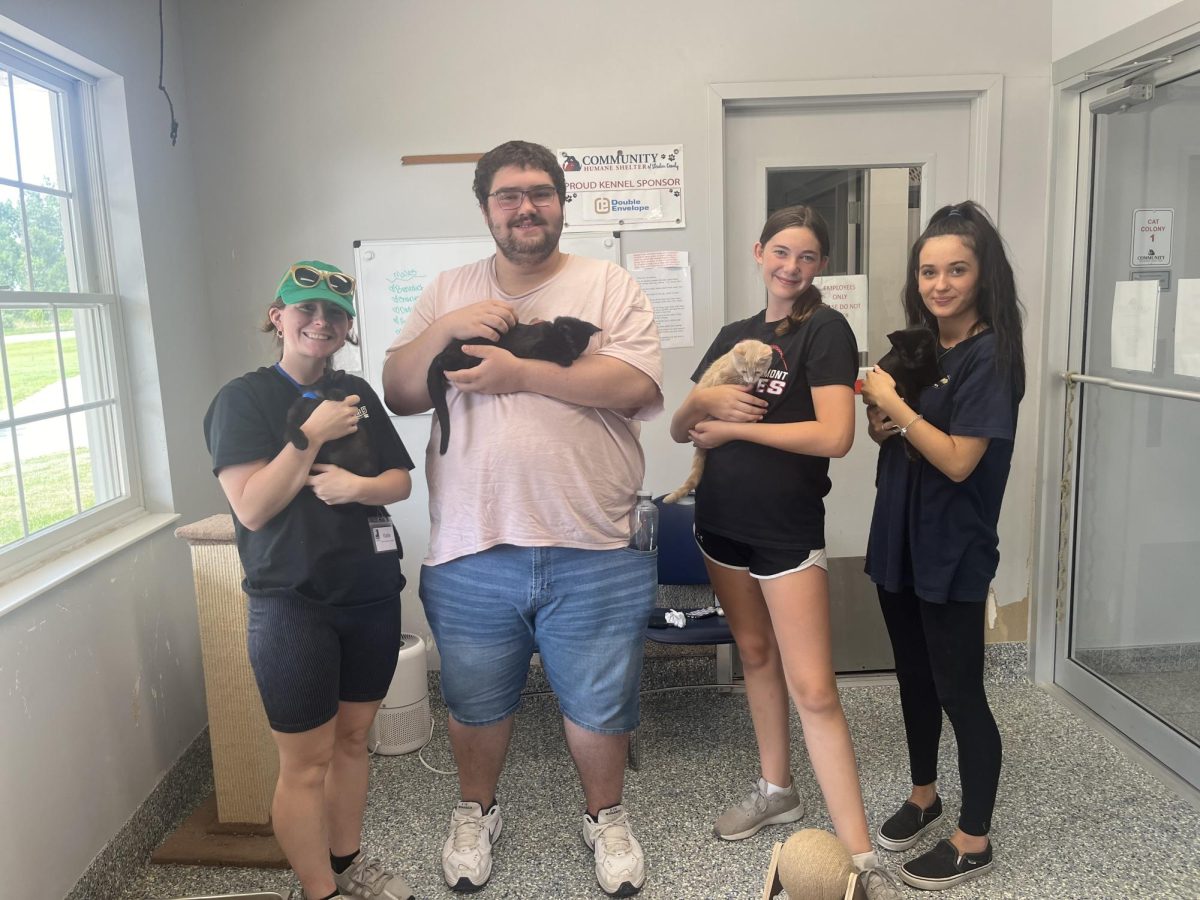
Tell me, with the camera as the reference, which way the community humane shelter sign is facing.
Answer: facing the viewer

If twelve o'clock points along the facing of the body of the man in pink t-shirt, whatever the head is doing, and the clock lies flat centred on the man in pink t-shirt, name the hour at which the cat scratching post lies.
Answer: The cat scratching post is roughly at 4 o'clock from the man in pink t-shirt.

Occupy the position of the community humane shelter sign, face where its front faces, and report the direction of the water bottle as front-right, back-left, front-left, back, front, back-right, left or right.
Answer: front

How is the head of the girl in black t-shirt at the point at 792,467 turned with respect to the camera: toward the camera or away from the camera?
toward the camera

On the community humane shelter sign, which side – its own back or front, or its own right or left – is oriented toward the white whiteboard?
right

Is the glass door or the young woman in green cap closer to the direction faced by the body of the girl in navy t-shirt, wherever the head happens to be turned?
the young woman in green cap

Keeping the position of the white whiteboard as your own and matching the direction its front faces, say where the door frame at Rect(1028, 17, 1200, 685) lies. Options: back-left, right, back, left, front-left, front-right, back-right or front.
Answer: left

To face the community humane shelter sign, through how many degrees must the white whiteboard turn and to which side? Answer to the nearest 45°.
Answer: approximately 90° to its left

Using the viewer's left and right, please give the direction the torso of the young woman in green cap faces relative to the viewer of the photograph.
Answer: facing the viewer and to the right of the viewer

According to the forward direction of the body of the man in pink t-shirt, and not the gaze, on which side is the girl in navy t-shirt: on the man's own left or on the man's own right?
on the man's own left

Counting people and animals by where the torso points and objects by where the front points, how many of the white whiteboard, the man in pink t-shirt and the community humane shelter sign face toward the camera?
3

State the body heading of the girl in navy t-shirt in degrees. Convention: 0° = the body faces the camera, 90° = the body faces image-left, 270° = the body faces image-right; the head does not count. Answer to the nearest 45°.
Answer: approximately 45°

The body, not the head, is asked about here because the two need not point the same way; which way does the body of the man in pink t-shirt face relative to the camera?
toward the camera
